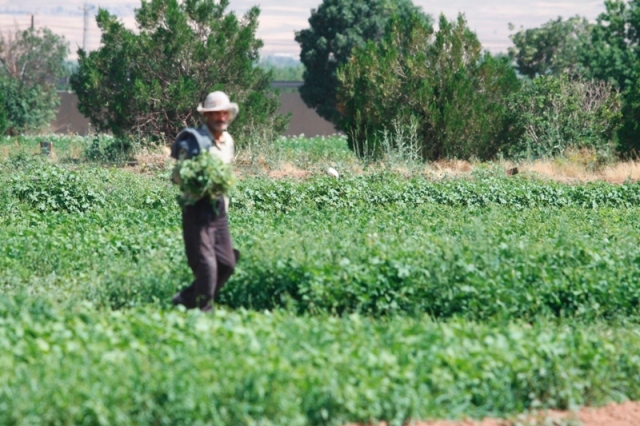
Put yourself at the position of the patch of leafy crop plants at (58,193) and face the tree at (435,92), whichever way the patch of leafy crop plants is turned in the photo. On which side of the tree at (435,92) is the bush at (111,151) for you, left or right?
left

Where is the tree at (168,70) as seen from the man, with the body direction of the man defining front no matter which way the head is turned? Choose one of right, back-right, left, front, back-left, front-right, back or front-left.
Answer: back-left

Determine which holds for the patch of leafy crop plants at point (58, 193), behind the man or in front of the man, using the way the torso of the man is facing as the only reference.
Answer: behind

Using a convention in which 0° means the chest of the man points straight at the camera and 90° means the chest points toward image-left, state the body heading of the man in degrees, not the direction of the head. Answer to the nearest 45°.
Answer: approximately 315°

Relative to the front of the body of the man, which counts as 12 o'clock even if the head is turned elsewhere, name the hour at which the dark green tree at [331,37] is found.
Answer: The dark green tree is roughly at 8 o'clock from the man.

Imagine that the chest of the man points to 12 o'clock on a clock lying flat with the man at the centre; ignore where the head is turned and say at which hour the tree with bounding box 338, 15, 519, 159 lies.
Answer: The tree is roughly at 8 o'clock from the man.
